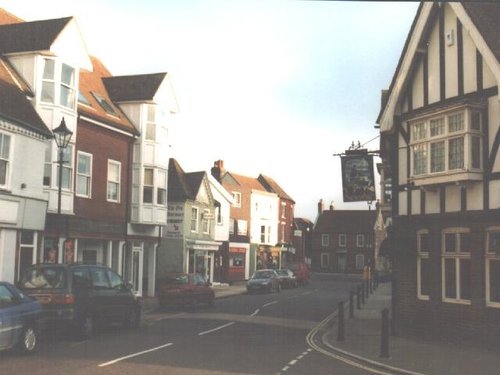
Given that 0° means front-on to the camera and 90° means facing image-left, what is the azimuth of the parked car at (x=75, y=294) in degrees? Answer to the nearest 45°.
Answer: approximately 225°

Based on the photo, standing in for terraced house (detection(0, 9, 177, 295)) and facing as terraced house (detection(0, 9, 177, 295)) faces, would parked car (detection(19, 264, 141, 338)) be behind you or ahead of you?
ahead

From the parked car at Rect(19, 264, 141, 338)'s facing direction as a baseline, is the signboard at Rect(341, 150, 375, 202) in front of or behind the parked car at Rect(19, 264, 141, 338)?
in front

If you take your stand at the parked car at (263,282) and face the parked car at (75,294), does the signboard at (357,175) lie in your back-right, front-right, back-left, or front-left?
front-left

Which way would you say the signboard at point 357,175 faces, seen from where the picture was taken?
facing the viewer

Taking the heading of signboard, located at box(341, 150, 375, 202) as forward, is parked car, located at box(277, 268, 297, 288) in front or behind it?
behind

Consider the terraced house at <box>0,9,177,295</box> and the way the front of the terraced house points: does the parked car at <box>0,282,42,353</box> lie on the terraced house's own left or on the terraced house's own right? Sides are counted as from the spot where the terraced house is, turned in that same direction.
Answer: on the terraced house's own right

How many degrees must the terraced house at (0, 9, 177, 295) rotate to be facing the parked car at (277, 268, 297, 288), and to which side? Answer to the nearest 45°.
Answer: approximately 90° to its left

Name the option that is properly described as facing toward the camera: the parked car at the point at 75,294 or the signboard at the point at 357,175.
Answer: the signboard

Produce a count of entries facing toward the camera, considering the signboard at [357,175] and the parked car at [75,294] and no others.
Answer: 1

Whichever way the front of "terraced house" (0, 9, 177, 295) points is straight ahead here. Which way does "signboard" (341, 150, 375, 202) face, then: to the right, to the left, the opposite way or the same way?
to the right

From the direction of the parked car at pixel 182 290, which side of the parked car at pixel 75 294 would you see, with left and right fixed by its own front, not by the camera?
front

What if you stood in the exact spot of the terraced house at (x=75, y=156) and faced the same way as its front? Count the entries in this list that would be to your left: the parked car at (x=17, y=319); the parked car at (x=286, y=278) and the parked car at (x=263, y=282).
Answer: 2

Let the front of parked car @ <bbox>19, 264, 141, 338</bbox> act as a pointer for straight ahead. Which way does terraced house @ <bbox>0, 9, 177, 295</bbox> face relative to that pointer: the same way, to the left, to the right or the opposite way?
to the right

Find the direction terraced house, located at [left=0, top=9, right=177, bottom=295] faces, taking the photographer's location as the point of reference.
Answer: facing the viewer and to the right of the viewer
